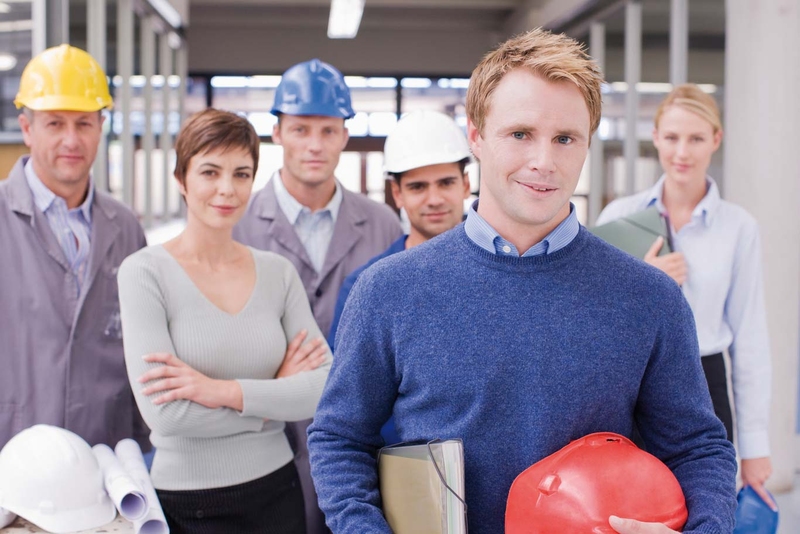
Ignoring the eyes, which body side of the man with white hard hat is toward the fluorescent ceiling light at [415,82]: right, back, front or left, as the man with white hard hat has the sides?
back

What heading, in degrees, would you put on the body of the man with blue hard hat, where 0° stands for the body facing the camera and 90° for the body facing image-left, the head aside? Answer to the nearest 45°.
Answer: approximately 0°

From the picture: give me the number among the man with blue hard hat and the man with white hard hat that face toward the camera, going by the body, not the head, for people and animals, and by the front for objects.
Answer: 2

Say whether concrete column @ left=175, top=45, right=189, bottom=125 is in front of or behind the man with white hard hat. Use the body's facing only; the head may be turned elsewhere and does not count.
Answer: behind

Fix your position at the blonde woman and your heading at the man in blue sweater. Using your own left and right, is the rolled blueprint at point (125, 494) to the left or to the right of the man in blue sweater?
right

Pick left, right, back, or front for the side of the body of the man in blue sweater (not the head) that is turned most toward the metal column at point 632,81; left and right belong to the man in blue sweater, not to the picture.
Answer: back

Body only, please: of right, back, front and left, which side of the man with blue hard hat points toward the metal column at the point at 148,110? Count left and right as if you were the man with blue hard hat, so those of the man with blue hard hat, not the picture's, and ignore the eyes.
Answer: back

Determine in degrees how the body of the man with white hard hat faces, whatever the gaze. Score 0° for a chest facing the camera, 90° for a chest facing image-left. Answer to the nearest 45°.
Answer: approximately 0°
